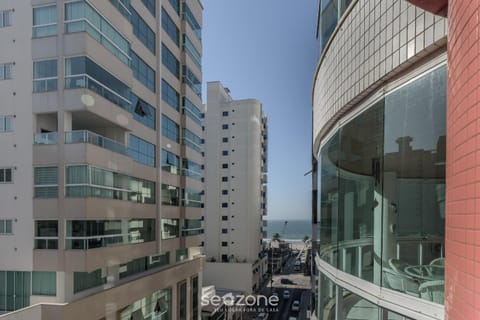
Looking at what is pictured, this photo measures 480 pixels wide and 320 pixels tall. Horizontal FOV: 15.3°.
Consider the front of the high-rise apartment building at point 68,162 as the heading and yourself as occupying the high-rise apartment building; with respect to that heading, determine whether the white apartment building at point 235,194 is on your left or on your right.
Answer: on your left

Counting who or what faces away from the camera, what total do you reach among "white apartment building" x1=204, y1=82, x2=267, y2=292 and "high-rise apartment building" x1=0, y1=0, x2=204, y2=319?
0

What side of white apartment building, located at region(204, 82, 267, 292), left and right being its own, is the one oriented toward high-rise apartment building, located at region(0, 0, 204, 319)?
right

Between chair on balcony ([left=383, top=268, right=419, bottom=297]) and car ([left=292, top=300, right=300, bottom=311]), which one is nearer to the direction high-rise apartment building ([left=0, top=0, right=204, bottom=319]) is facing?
the chair on balcony

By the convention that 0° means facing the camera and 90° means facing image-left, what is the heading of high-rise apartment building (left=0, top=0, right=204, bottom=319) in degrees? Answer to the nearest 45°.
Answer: approximately 315°

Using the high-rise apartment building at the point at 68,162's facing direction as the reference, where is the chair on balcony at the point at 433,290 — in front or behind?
in front

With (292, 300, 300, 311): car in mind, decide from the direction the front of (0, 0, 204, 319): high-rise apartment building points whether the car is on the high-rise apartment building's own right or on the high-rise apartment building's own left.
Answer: on the high-rise apartment building's own left
